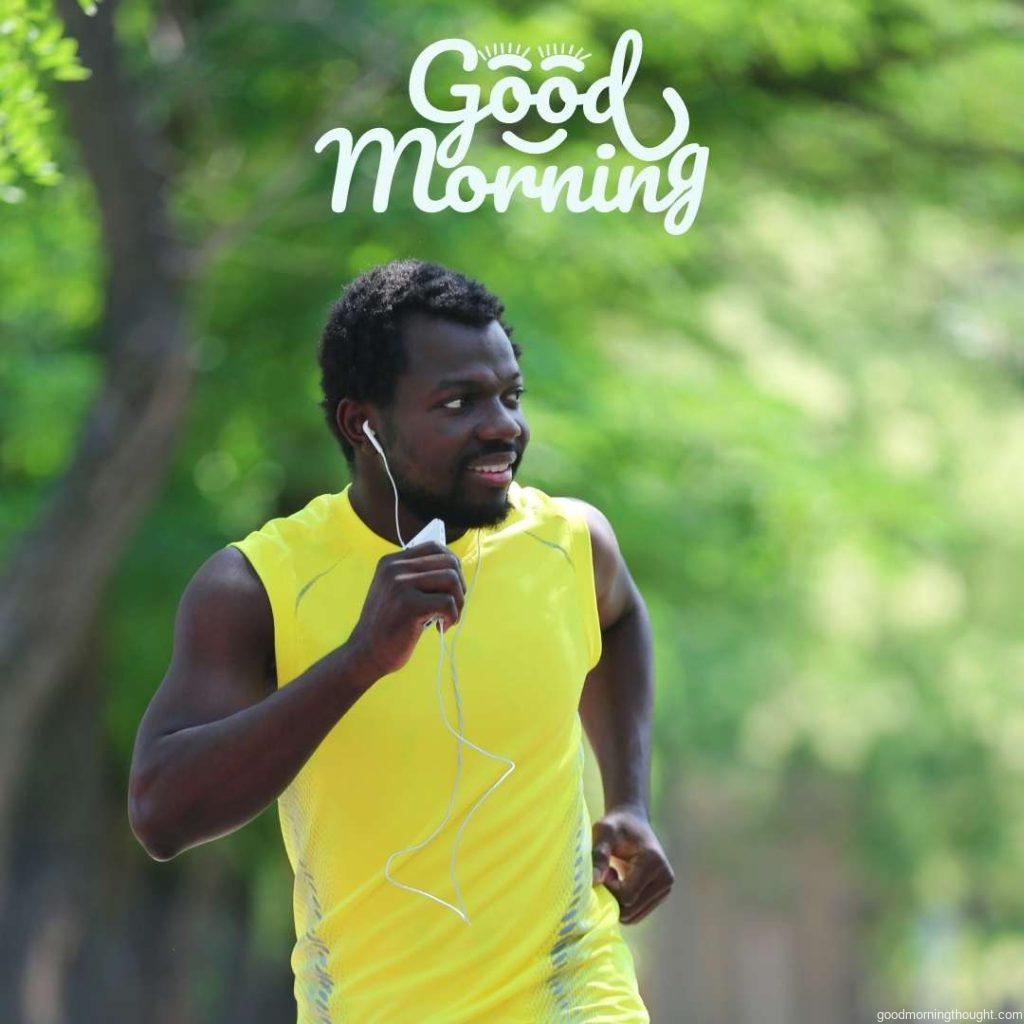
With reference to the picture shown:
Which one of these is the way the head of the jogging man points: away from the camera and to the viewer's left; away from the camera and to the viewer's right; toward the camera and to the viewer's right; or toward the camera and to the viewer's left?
toward the camera and to the viewer's right

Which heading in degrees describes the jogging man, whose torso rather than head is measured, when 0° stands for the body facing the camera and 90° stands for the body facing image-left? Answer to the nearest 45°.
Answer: approximately 0°
